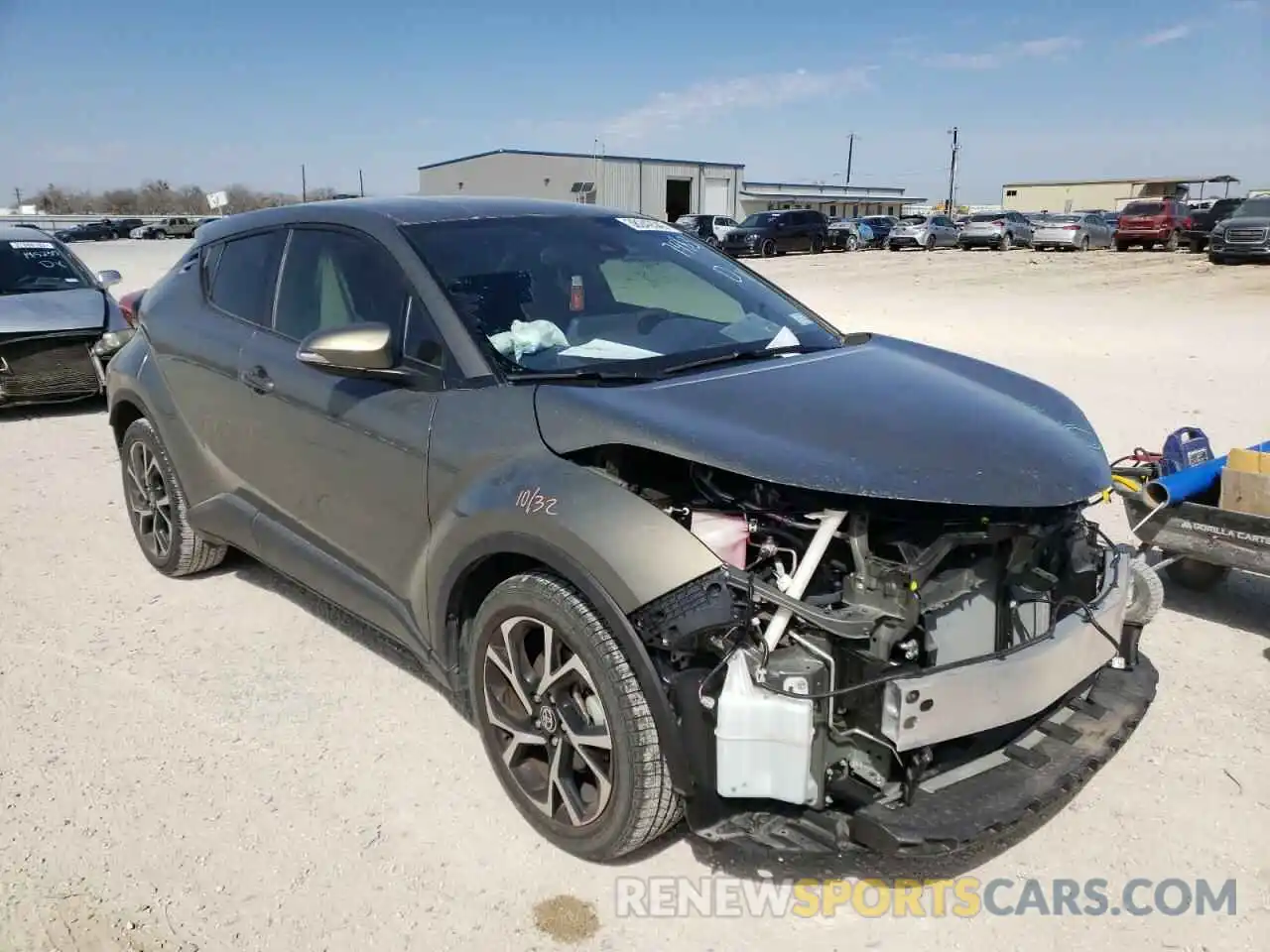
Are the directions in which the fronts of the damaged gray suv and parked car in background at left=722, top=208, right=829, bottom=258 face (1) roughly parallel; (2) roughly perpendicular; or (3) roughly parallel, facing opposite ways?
roughly perpendicular

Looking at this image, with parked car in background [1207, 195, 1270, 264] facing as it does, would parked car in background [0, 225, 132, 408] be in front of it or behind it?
in front

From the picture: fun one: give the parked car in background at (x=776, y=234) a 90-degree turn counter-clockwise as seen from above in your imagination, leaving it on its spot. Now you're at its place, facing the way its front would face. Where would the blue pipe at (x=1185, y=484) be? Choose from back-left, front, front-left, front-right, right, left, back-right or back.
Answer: front-right

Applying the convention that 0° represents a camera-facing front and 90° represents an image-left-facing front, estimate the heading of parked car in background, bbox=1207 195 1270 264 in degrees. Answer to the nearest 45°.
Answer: approximately 45°

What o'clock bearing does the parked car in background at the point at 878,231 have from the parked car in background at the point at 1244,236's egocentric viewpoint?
the parked car in background at the point at 878,231 is roughly at 3 o'clock from the parked car in background at the point at 1244,236.

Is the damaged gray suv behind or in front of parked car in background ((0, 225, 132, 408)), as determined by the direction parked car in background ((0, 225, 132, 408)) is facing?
in front

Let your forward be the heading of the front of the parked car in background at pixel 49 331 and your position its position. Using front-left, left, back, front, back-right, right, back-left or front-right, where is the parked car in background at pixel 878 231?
back-left

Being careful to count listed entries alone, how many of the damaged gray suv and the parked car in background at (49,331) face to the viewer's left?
0

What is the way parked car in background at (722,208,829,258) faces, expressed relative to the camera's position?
facing the viewer and to the left of the viewer

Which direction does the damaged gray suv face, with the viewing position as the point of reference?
facing the viewer and to the right of the viewer

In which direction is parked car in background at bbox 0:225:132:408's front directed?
toward the camera

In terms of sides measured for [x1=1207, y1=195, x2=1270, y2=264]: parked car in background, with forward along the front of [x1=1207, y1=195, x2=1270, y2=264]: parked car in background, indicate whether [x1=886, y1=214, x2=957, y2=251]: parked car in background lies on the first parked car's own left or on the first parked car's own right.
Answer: on the first parked car's own right

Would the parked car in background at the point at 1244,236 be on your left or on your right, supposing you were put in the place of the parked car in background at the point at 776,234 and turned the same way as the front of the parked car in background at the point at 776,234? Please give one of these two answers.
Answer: on your left

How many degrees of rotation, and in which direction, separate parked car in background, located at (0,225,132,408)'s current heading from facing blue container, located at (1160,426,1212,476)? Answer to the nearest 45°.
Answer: approximately 45° to its left

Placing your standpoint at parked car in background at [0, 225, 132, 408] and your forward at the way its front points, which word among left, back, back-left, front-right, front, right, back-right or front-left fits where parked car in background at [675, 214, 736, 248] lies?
back-left

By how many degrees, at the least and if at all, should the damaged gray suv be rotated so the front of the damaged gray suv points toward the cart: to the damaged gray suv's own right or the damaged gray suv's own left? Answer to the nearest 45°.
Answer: approximately 90° to the damaged gray suv's own left
